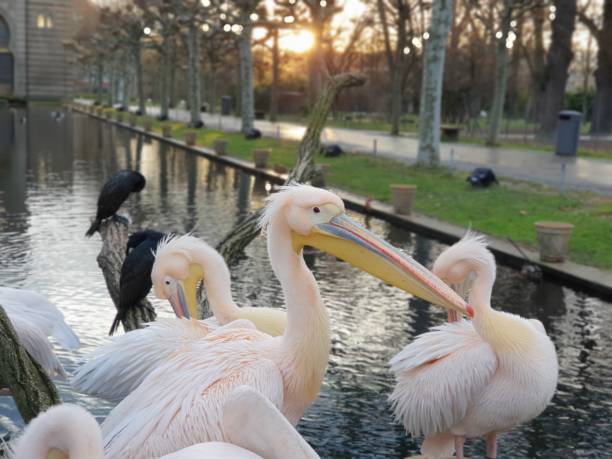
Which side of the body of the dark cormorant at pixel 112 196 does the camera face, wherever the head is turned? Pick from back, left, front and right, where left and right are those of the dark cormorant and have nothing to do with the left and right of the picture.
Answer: right

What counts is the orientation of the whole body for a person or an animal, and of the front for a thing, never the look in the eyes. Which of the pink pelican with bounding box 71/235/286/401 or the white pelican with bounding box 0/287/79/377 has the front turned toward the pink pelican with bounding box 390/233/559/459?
the pink pelican with bounding box 71/235/286/401

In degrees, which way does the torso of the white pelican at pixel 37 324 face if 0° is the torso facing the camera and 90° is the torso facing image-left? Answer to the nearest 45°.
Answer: approximately 90°

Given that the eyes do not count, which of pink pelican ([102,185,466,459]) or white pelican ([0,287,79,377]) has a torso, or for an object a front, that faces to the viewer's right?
the pink pelican

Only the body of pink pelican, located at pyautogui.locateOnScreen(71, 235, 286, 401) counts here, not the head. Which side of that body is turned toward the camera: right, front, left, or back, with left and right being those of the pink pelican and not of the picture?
right

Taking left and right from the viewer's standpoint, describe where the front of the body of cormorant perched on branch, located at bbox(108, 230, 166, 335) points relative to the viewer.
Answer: facing to the right of the viewer
